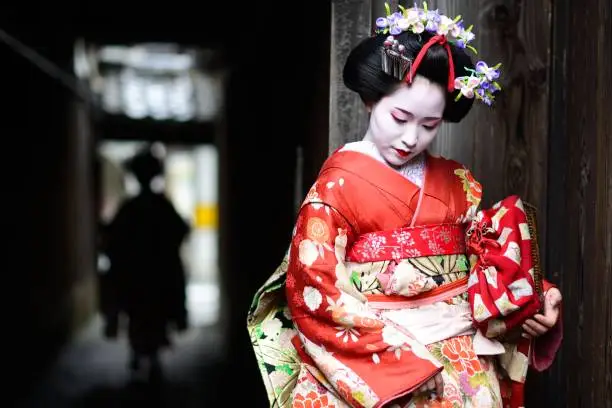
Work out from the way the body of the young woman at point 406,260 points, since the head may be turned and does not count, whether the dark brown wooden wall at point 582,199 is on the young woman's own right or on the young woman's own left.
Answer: on the young woman's own left

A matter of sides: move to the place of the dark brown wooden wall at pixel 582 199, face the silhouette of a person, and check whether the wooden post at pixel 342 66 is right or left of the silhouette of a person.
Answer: left

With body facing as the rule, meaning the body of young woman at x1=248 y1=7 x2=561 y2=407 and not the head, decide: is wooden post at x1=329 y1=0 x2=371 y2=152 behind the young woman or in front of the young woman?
behind

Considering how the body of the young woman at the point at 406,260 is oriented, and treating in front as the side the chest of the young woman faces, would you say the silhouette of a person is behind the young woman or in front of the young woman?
behind
